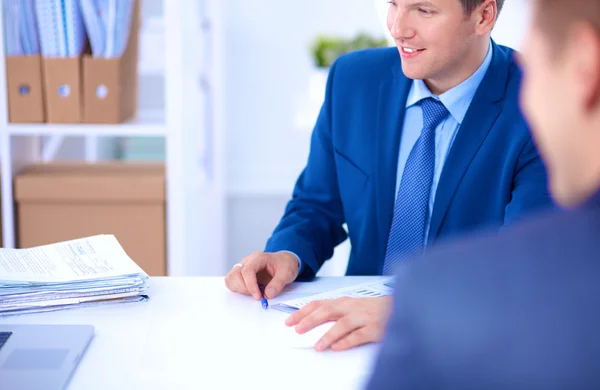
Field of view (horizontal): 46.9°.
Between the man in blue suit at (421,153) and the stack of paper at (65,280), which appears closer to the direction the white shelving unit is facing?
the stack of paper

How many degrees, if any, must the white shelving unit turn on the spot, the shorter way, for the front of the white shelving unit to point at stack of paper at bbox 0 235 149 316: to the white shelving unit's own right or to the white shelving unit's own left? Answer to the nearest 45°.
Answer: approximately 45° to the white shelving unit's own left

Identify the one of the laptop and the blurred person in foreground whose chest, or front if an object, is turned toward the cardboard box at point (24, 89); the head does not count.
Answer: the blurred person in foreground

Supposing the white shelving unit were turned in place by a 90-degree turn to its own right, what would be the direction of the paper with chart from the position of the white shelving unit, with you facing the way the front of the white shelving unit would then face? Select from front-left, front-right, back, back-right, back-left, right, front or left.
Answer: back-left

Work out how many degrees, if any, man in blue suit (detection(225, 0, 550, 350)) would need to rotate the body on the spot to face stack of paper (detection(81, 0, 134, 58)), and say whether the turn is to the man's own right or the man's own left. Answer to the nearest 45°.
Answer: approximately 90° to the man's own right

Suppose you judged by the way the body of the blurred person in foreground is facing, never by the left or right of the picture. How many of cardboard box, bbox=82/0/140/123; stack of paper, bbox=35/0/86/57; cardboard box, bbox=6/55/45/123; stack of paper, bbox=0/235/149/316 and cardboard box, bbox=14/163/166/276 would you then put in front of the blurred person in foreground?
5

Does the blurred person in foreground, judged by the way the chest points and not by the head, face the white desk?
yes

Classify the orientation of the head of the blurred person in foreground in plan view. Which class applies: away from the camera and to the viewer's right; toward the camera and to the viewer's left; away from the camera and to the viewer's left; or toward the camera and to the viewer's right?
away from the camera and to the viewer's left

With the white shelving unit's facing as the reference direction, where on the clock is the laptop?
The laptop is roughly at 11 o'clock from the white shelving unit.

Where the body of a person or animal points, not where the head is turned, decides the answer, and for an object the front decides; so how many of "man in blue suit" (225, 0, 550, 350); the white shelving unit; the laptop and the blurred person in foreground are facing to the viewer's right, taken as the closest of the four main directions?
1

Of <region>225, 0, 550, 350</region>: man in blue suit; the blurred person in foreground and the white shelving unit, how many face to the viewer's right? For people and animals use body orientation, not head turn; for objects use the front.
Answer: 0

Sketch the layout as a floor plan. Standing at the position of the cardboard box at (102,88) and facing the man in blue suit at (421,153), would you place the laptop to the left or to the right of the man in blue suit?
right

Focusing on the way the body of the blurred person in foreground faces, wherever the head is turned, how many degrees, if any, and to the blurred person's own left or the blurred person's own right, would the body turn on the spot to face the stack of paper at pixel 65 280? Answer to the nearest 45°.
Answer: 0° — they already face it

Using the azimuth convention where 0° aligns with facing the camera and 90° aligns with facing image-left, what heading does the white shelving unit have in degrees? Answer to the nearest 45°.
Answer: approximately 45°
